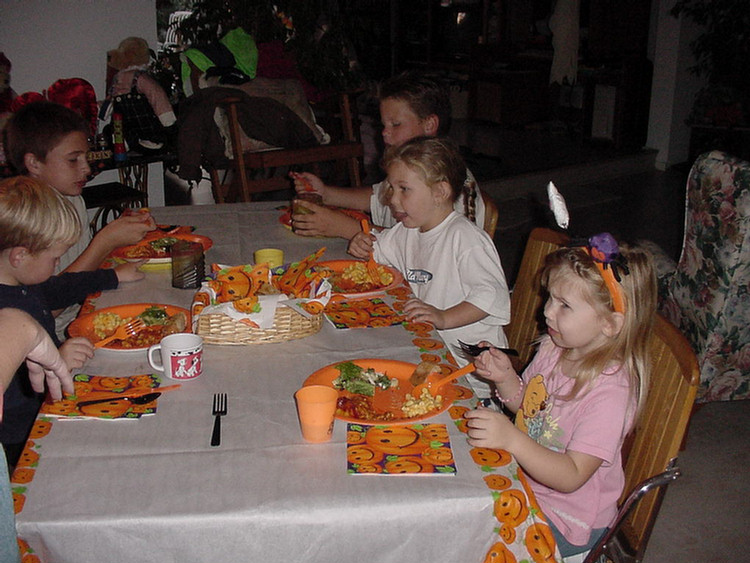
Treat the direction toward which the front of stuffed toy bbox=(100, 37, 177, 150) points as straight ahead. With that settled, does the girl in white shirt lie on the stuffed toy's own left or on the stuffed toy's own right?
on the stuffed toy's own left

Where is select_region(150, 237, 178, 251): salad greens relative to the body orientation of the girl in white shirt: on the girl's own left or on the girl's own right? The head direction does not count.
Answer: on the girl's own right

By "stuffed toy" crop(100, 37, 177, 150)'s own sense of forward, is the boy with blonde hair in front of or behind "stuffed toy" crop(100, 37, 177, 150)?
in front

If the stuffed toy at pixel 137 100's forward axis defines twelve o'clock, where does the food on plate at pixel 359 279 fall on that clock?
The food on plate is roughly at 10 o'clock from the stuffed toy.

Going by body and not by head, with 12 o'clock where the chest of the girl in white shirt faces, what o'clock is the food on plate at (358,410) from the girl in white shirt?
The food on plate is roughly at 11 o'clock from the girl in white shirt.

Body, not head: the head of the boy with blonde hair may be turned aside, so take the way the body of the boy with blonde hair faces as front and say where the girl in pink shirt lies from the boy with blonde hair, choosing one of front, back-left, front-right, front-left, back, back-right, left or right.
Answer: front-right

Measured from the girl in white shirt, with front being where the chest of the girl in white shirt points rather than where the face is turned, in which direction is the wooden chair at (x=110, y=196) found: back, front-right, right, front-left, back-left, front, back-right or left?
right

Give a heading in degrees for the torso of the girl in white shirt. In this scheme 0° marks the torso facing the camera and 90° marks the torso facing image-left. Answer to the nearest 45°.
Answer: approximately 45°

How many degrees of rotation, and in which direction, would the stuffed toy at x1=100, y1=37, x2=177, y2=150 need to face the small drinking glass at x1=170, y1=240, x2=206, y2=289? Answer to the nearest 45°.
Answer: approximately 45° to its left

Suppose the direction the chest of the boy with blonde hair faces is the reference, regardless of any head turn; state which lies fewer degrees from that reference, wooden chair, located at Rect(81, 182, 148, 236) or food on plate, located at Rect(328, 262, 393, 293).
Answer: the food on plate

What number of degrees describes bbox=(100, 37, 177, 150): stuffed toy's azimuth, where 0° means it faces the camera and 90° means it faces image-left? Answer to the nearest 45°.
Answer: approximately 45°

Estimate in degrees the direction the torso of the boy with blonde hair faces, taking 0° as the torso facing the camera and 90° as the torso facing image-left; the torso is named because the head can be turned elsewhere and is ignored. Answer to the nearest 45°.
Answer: approximately 270°

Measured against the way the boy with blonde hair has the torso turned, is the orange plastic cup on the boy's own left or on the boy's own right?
on the boy's own right

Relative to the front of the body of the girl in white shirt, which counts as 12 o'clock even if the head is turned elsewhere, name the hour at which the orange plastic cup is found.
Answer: The orange plastic cup is roughly at 11 o'clock from the girl in white shirt.

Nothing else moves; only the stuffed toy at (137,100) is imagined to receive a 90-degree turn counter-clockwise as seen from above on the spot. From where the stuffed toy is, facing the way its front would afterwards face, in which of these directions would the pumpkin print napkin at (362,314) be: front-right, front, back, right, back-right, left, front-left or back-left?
front-right

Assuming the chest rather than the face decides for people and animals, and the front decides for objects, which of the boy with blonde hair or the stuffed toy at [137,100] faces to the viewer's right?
the boy with blonde hair

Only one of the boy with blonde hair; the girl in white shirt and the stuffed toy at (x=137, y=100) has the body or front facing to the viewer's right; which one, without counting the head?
the boy with blonde hair

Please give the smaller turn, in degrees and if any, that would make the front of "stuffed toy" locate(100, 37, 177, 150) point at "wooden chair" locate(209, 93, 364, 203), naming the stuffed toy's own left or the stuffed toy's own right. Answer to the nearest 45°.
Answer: approximately 90° to the stuffed toy's own left
